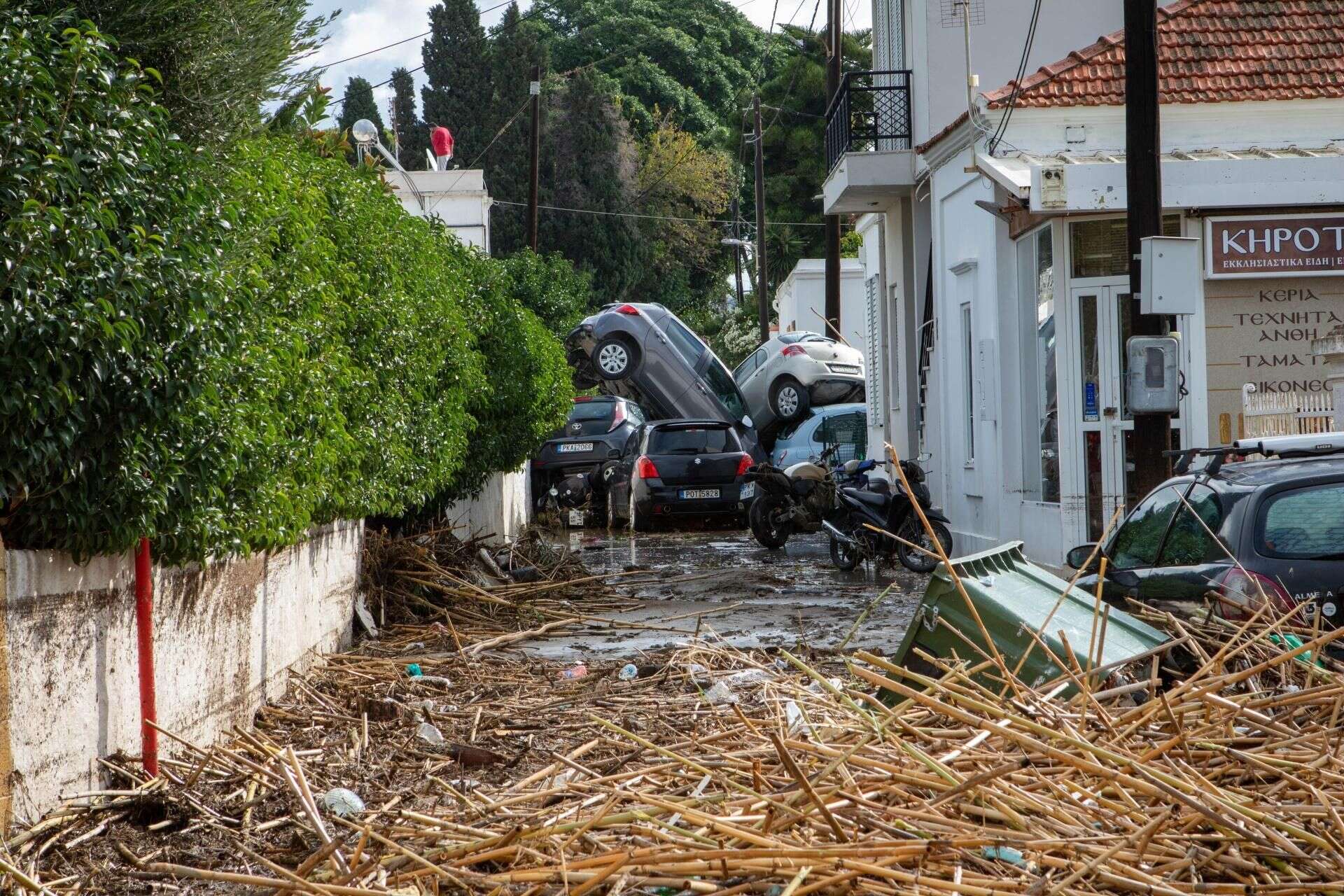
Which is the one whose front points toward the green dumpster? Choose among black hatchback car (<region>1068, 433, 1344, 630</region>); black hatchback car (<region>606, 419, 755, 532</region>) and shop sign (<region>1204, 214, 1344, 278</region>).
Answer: the shop sign

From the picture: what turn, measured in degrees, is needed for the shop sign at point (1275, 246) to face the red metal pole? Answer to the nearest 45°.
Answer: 0° — it already faces it

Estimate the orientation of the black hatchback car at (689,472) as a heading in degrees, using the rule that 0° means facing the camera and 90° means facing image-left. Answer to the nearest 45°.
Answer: approximately 180°

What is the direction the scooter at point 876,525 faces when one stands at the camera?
facing to the right of the viewer

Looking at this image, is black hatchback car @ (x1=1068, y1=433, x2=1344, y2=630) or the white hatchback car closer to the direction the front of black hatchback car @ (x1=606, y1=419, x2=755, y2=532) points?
the white hatchback car

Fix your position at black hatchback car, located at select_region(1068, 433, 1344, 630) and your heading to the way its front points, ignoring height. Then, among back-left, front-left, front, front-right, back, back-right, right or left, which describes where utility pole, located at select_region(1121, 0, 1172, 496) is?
front-right

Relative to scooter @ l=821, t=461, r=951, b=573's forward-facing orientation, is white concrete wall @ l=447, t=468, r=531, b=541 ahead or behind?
behind

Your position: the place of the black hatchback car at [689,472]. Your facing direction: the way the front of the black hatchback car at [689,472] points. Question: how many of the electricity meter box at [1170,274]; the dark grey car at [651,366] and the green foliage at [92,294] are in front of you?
1

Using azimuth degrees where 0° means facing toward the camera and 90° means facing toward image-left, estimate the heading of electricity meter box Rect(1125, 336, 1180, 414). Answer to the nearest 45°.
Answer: approximately 0°
